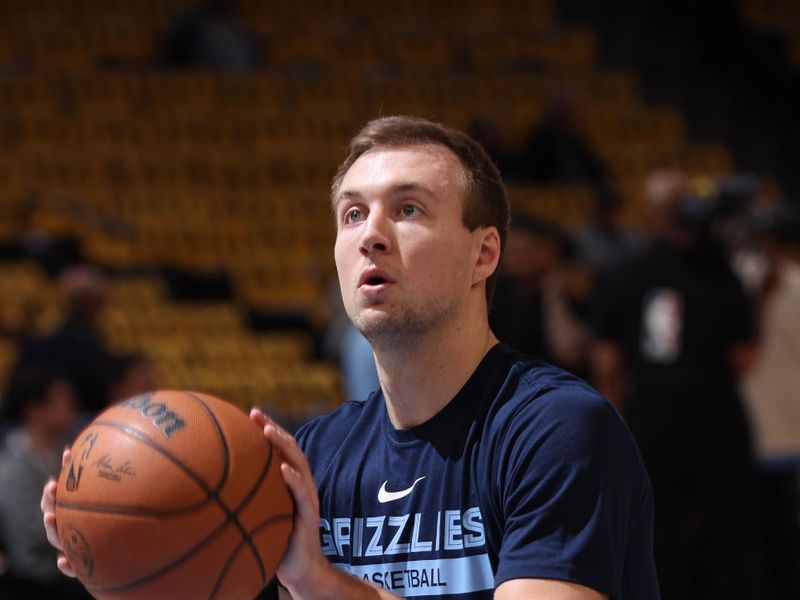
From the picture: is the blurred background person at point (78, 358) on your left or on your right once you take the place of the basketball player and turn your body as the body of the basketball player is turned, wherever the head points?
on your right

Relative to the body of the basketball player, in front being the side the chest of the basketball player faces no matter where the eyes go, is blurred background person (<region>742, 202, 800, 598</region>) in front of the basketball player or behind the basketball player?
behind

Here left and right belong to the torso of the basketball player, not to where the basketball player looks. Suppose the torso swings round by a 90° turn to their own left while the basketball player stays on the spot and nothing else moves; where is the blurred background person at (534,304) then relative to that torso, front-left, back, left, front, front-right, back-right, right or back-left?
back-left

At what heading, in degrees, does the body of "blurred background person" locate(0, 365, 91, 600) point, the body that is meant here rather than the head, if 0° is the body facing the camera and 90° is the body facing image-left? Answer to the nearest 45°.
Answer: approximately 270°

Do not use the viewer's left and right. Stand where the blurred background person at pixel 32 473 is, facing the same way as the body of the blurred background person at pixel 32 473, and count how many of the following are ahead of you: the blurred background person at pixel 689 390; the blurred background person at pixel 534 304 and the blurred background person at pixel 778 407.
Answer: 3
